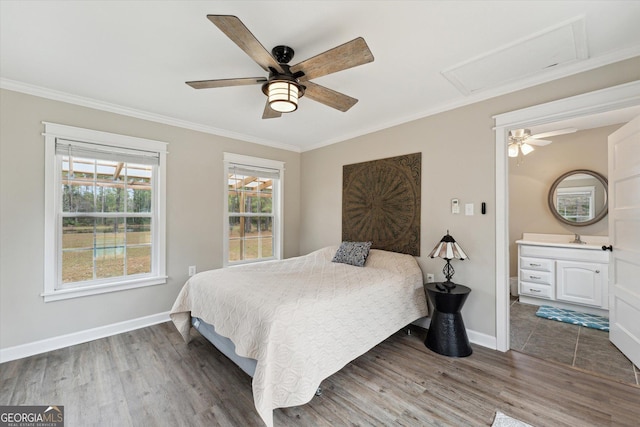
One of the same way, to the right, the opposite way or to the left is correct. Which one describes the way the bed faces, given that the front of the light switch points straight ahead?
the same way

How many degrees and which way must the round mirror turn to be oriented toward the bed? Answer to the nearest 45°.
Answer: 0° — it already faces it

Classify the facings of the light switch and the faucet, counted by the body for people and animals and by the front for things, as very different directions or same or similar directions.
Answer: same or similar directions

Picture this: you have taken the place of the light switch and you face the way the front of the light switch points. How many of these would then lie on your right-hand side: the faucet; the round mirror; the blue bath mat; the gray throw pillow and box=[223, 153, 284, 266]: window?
2

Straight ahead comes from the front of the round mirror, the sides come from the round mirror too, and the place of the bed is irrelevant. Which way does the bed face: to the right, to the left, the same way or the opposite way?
the same way

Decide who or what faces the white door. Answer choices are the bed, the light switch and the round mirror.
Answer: the round mirror

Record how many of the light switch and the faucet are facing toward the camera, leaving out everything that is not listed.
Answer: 2

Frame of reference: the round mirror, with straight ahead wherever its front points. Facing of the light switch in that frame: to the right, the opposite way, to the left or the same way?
the same way

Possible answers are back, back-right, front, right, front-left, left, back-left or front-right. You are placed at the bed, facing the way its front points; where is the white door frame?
back-left

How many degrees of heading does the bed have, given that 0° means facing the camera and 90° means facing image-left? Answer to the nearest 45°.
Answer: approximately 45°

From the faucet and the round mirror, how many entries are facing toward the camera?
2

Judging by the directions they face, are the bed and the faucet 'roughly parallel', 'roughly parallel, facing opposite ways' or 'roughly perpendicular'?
roughly parallel

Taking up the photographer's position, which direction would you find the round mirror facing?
facing the viewer

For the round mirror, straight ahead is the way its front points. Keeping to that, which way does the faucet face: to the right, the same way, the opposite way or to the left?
the same way

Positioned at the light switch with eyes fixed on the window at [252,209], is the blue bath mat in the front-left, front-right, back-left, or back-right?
back-right
